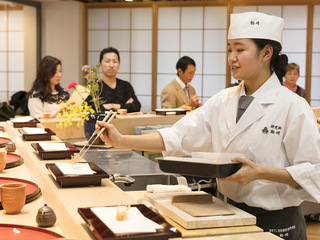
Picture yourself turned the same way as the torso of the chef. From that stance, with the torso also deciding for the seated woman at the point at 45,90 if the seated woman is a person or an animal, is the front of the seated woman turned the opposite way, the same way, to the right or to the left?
to the left

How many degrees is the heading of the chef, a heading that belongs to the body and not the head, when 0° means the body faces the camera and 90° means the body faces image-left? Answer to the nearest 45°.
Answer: approximately 45°

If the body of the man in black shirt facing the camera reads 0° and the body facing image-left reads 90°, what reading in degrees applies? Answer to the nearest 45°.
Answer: approximately 0°

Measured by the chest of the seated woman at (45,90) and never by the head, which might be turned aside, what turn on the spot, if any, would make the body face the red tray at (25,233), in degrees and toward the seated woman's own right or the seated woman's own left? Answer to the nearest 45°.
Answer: approximately 45° to the seated woman's own right

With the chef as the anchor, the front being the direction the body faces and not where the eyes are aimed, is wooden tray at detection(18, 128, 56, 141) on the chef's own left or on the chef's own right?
on the chef's own right

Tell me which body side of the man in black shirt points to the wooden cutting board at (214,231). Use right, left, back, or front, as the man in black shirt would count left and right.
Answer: front

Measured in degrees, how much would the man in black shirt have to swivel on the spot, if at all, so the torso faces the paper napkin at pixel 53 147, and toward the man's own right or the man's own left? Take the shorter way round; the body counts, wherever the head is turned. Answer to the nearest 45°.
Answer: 0° — they already face it

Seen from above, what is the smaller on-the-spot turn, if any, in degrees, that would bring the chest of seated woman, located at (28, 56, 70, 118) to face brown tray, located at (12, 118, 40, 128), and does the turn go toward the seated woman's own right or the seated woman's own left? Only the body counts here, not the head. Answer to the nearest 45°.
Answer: approximately 45° to the seated woman's own right

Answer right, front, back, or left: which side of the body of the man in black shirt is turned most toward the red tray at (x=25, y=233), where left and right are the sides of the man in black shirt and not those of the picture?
front

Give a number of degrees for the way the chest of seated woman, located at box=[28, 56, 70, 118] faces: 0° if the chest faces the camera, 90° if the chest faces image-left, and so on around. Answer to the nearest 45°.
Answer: approximately 315°

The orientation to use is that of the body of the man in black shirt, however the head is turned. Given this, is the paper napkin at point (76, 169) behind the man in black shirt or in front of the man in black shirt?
in front

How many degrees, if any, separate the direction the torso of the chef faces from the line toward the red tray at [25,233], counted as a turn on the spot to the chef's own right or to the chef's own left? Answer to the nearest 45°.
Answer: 0° — they already face it

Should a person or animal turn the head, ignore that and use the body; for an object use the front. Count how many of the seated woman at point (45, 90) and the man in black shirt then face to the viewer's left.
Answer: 0
